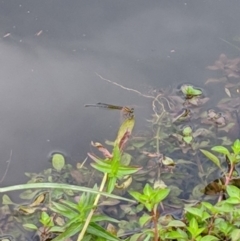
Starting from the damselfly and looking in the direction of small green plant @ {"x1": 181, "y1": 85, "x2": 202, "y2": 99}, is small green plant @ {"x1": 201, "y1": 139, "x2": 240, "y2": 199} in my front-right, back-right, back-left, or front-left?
front-right

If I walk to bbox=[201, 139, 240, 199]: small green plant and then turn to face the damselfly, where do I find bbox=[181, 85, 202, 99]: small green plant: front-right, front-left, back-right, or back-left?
front-right

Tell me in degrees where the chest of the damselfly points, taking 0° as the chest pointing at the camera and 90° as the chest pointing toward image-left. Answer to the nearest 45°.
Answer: approximately 270°
